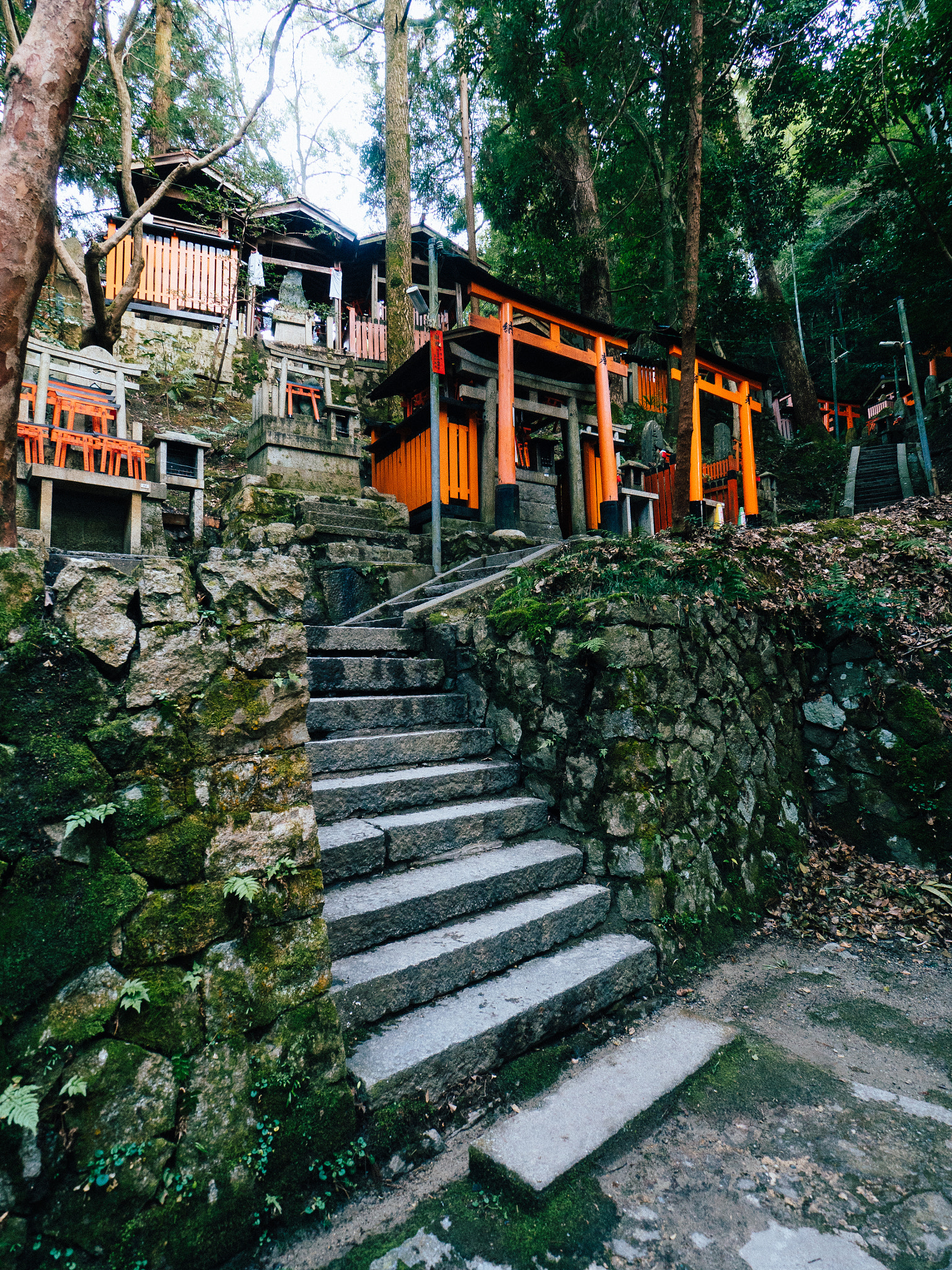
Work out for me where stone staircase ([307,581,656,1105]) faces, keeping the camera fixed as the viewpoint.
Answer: facing the viewer and to the right of the viewer

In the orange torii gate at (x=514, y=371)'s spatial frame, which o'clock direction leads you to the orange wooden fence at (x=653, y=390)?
The orange wooden fence is roughly at 8 o'clock from the orange torii gate.

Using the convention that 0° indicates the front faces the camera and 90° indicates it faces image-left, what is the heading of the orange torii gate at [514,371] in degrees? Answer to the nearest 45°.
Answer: approximately 315°

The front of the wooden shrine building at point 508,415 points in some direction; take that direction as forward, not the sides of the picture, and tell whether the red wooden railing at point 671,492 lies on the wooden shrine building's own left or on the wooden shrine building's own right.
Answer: on the wooden shrine building's own left

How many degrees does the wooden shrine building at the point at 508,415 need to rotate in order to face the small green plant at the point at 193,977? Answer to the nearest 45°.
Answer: approximately 45° to its right

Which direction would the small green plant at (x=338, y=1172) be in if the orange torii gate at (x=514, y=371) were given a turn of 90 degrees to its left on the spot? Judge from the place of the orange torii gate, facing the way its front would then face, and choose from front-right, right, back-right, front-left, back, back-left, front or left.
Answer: back-right

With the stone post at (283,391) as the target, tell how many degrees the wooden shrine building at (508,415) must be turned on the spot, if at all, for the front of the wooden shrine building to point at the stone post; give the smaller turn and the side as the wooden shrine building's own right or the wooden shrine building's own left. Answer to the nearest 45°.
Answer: approximately 135° to the wooden shrine building's own right

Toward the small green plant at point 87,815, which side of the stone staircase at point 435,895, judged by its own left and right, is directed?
right

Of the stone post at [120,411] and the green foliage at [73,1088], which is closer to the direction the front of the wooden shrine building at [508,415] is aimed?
the green foliage

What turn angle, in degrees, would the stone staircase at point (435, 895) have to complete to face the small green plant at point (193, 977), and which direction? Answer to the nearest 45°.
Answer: approximately 90° to its right

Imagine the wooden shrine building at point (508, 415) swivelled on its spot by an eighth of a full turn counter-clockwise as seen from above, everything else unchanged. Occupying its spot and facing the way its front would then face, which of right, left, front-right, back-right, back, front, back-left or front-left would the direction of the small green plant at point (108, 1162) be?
right

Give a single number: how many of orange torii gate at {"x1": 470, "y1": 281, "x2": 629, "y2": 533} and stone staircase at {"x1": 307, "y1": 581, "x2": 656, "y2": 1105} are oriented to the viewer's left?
0

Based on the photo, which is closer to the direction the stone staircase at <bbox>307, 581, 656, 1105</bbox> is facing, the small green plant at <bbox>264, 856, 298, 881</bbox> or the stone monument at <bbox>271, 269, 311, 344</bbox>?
the small green plant

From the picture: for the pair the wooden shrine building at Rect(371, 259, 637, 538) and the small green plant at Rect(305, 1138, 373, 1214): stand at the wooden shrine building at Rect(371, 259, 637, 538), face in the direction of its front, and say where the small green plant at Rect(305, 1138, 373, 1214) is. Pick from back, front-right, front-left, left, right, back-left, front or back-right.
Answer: front-right

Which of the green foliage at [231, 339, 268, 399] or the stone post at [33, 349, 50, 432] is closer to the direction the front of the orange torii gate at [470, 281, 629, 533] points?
the stone post

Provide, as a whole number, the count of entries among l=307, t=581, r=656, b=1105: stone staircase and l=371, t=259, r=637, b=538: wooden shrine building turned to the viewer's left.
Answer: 0

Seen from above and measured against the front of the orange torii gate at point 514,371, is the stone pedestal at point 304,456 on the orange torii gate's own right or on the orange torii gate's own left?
on the orange torii gate's own right

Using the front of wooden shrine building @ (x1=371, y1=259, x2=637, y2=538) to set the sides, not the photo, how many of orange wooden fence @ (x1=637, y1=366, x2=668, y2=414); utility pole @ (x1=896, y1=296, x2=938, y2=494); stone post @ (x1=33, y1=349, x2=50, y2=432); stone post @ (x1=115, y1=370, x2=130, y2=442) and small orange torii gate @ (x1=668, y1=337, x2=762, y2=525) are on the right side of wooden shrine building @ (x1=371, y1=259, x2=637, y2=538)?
2
